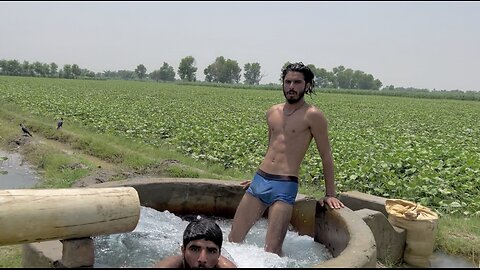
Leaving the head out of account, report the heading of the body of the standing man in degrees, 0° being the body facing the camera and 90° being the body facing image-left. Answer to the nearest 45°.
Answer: approximately 45°

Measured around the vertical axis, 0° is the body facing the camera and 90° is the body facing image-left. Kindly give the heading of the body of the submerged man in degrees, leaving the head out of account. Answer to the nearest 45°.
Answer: approximately 0°

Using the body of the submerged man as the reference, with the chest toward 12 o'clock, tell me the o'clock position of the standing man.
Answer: The standing man is roughly at 7 o'clock from the submerged man.

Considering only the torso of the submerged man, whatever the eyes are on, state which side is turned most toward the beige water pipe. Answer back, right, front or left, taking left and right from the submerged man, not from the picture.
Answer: right
